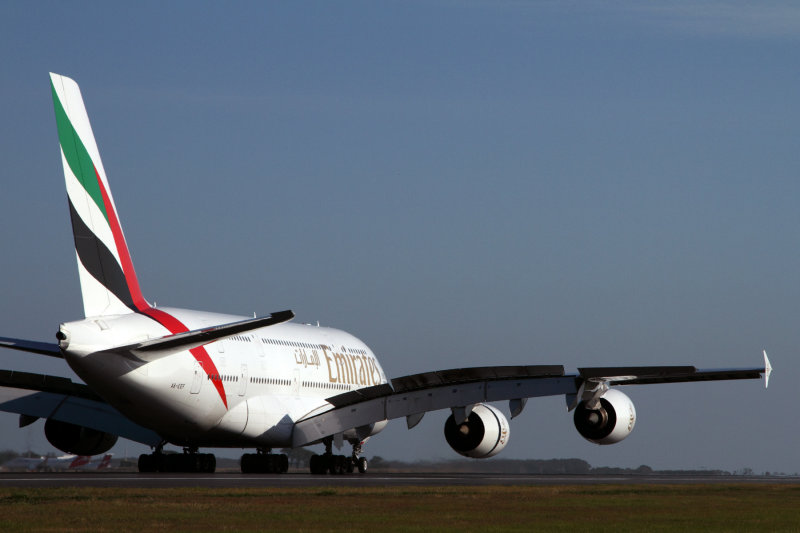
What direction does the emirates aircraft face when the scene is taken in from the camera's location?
facing away from the viewer and to the right of the viewer
